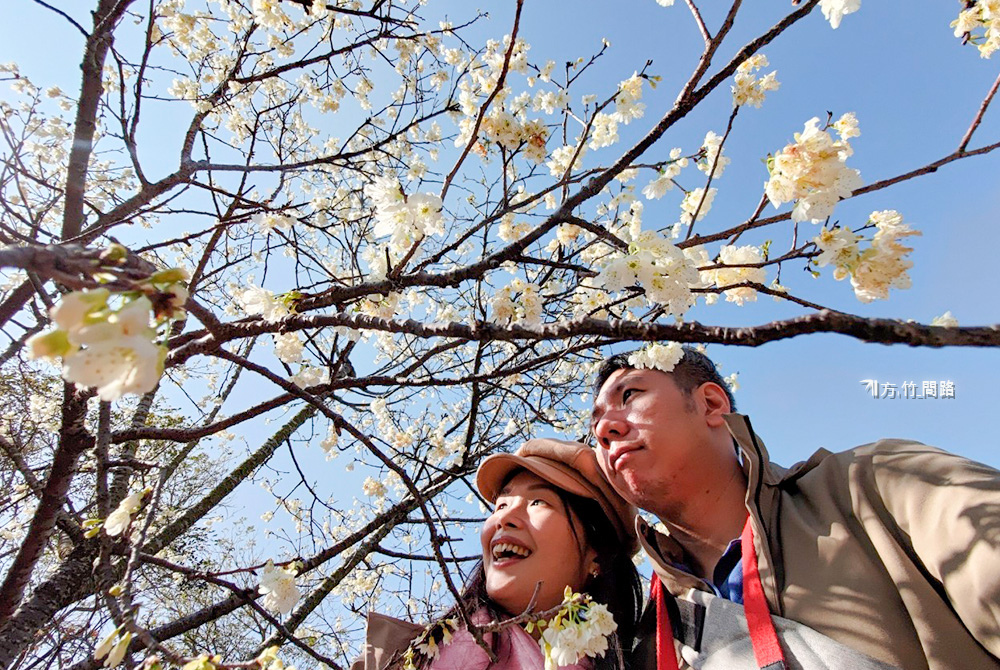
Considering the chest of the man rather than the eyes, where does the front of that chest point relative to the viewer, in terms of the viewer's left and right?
facing the viewer and to the left of the viewer

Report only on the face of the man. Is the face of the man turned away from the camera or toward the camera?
toward the camera

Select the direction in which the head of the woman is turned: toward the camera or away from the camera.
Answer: toward the camera

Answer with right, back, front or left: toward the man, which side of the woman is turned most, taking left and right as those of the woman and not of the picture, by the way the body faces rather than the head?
left

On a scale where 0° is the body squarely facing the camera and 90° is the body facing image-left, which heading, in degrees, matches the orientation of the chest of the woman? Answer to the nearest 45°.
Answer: approximately 45°

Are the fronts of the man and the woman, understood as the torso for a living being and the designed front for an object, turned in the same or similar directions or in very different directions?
same or similar directions

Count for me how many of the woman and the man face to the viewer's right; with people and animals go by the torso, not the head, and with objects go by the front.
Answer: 0
